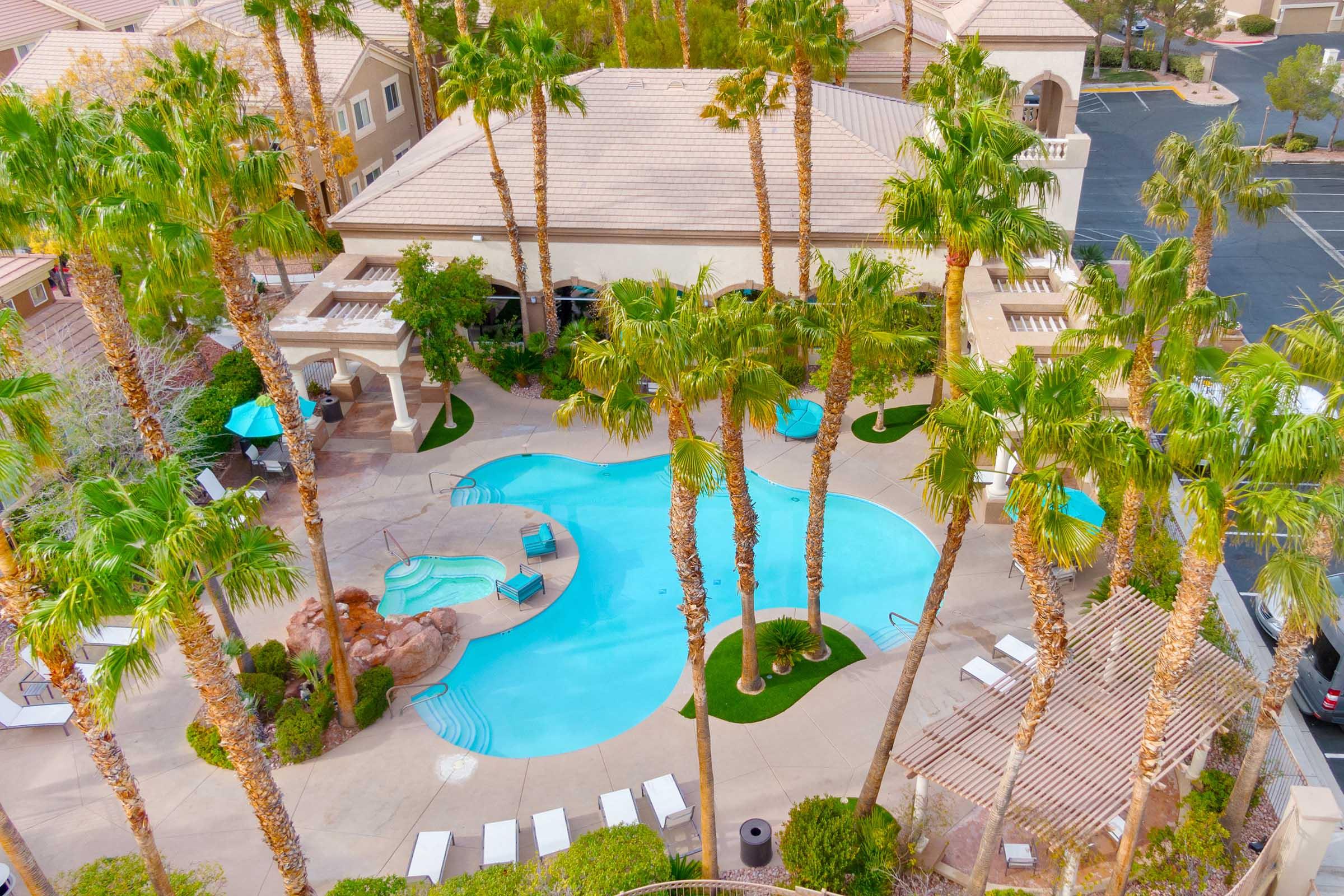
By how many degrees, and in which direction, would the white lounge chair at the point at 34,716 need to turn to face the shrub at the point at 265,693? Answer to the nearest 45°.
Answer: approximately 45° to its right

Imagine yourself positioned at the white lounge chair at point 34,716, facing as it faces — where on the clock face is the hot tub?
The hot tub is roughly at 12 o'clock from the white lounge chair.

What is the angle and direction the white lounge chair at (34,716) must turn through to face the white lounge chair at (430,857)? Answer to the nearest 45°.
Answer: approximately 45° to its right

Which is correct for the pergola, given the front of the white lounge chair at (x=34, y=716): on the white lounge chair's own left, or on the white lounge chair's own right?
on the white lounge chair's own right

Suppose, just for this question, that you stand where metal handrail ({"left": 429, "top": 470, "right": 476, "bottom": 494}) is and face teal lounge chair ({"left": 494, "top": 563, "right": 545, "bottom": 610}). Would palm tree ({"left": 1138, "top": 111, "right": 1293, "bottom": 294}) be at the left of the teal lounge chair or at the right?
left

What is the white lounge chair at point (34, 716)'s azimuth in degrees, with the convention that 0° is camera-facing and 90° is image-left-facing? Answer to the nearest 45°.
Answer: approximately 270°

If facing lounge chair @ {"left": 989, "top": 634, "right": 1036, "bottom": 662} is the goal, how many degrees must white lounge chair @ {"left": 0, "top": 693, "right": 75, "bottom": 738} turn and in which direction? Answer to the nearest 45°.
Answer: approximately 45° to its right

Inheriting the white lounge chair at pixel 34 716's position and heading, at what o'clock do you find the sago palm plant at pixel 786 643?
The sago palm plant is roughly at 1 o'clock from the white lounge chair.
